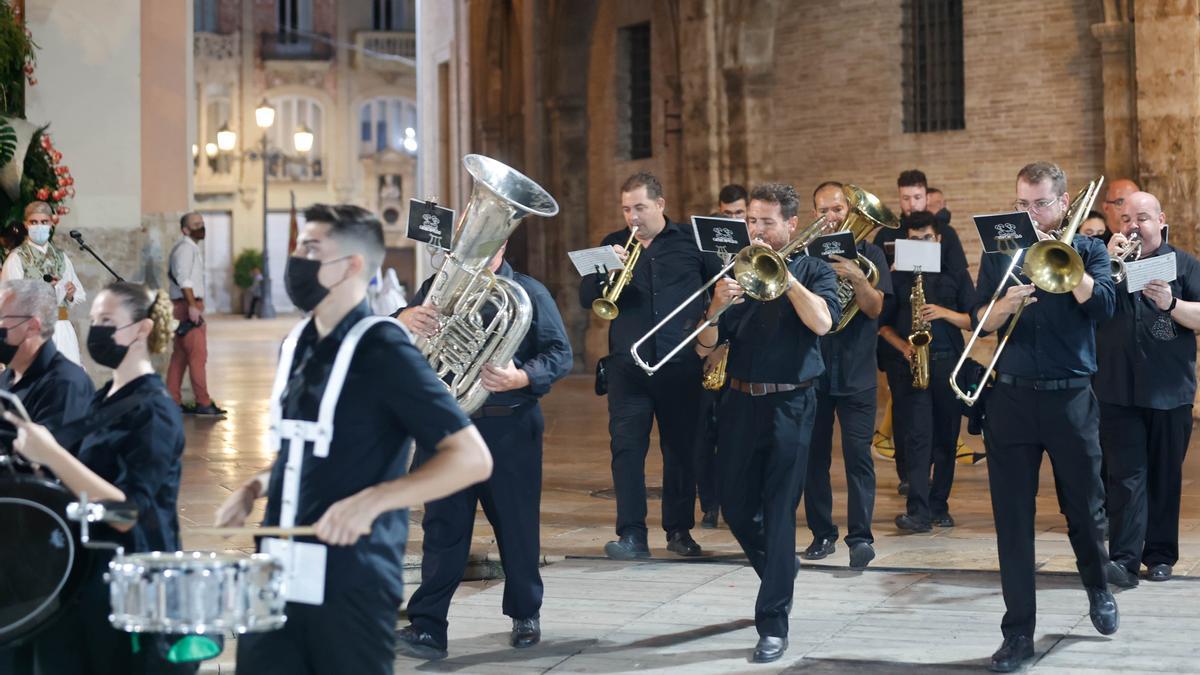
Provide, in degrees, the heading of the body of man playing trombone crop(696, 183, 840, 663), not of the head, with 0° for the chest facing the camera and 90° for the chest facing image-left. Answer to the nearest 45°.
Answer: approximately 45°

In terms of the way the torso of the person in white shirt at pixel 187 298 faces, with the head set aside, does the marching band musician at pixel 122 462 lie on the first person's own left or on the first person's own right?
on the first person's own right

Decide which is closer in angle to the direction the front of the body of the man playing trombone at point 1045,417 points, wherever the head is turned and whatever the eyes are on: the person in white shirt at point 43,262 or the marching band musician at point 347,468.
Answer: the marching band musician

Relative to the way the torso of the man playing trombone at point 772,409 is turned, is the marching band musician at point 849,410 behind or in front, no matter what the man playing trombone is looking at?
behind

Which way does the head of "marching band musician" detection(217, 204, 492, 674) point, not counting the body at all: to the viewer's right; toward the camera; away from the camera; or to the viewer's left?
to the viewer's left

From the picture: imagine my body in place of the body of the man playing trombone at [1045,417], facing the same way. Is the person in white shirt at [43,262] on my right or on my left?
on my right
